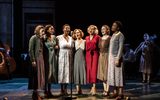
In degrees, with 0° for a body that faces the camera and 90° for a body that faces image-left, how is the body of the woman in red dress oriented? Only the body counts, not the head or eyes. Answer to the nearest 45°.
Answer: approximately 0°

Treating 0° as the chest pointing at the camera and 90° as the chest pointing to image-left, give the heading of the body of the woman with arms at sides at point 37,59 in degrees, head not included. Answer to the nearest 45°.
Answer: approximately 315°

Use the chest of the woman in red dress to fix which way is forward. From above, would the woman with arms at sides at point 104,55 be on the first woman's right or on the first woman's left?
on the first woman's left

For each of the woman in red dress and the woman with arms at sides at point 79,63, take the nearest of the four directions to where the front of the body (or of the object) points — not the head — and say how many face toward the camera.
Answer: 2

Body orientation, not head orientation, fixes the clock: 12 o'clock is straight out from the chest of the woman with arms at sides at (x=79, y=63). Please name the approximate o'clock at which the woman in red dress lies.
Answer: The woman in red dress is roughly at 9 o'clock from the woman with arms at sides.
